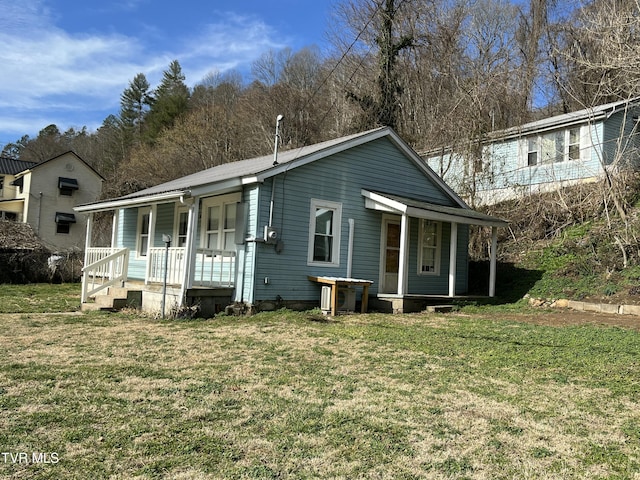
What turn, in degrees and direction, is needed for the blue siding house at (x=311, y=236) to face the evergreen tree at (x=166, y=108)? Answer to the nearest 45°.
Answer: approximately 135° to its right

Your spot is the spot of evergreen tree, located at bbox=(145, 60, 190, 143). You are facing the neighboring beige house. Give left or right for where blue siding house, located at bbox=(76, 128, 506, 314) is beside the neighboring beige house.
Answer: left

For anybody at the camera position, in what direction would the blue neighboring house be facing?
facing the viewer and to the left of the viewer

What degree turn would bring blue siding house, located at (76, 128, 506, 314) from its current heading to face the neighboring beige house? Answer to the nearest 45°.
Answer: approximately 90° to its right

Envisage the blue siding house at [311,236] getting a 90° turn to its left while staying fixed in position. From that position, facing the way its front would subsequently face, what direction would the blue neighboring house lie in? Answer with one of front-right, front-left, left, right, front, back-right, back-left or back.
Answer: left

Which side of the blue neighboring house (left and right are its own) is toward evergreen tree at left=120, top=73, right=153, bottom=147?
right
